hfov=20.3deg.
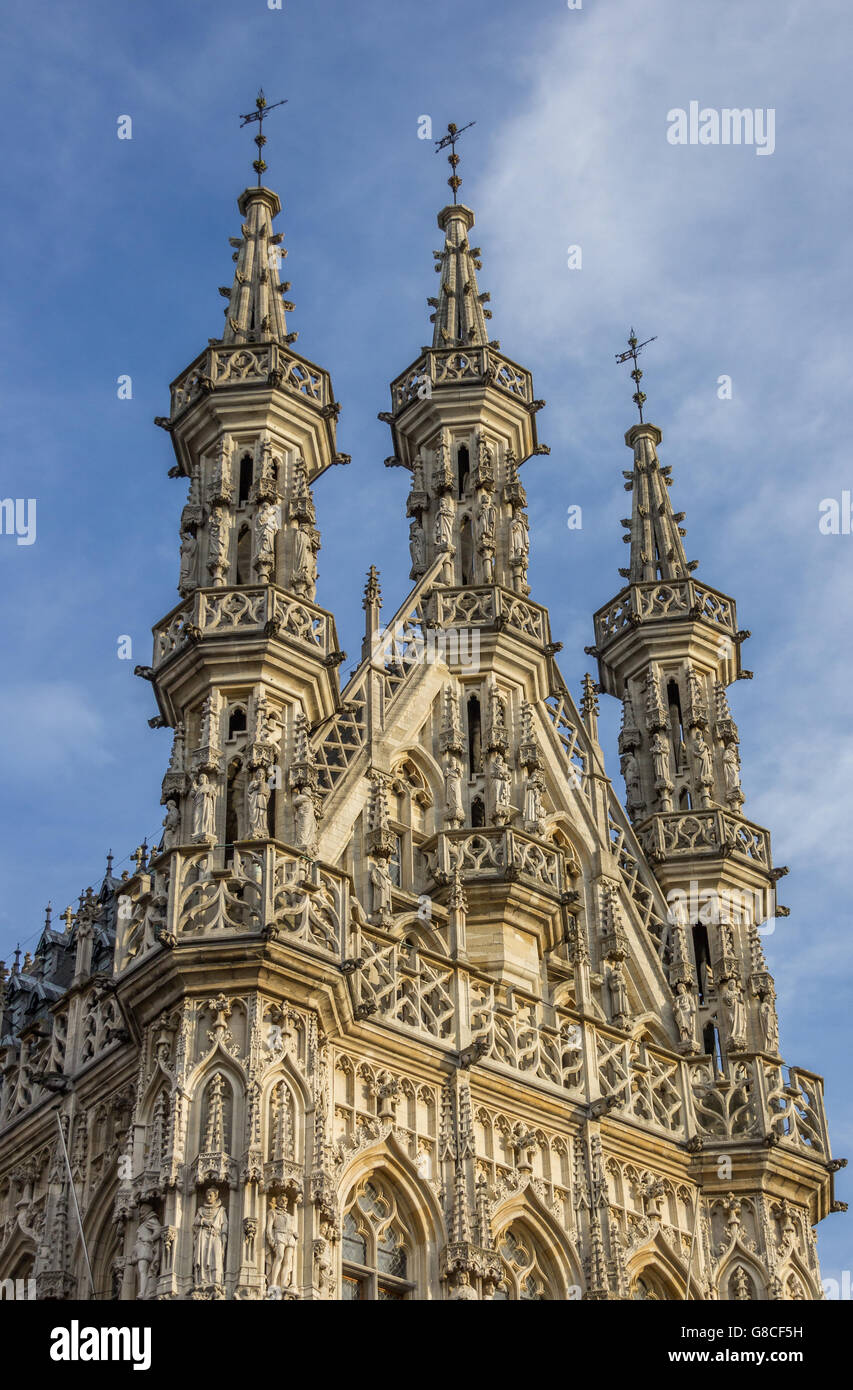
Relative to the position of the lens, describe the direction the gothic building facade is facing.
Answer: facing the viewer and to the right of the viewer
